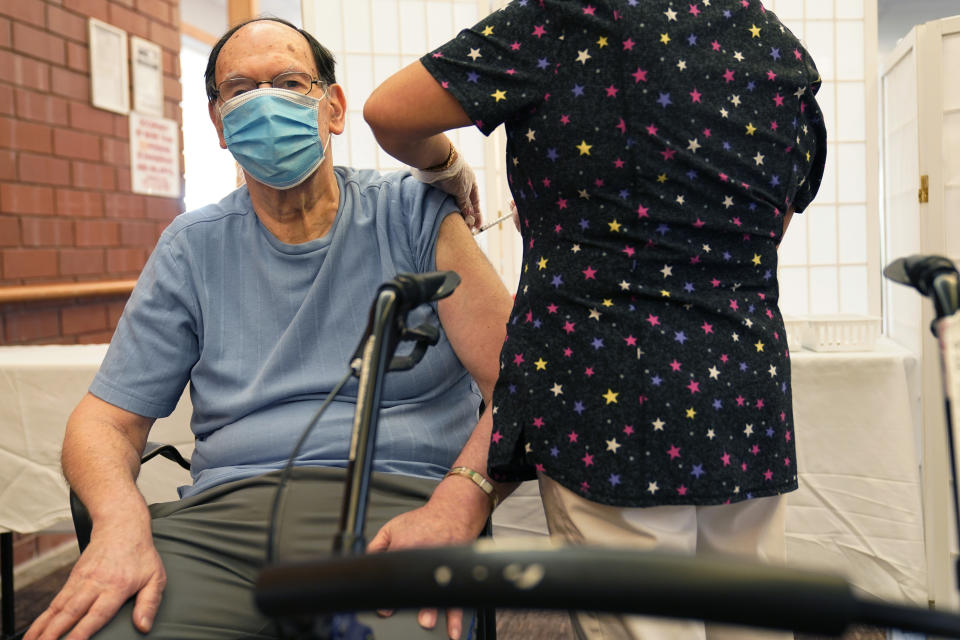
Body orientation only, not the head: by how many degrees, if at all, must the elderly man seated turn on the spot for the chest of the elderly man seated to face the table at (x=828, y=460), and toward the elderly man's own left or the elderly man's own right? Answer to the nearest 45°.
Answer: approximately 90° to the elderly man's own left

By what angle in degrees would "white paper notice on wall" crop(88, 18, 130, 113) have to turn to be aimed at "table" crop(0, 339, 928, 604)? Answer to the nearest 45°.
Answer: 0° — it already faces it

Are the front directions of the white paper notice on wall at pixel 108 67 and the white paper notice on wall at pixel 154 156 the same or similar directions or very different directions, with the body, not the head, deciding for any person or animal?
same or similar directions

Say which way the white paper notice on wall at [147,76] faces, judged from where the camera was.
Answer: facing the viewer and to the right of the viewer

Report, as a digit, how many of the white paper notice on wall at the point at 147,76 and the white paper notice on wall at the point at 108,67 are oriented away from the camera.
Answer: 0

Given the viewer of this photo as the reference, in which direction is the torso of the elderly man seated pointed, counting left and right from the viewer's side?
facing the viewer

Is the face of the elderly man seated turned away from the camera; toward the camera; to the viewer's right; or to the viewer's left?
toward the camera

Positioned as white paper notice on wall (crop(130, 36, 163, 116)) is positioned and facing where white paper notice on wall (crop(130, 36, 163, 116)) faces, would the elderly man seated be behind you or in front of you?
in front

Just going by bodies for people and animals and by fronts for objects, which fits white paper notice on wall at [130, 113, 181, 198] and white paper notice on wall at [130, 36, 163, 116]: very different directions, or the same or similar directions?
same or similar directions

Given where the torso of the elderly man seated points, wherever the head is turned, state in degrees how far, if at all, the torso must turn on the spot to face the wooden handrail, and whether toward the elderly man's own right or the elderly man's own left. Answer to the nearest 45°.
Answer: approximately 180°

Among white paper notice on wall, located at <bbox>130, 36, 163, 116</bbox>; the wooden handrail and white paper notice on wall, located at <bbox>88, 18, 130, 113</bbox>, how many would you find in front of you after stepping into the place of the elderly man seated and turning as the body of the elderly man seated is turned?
0
